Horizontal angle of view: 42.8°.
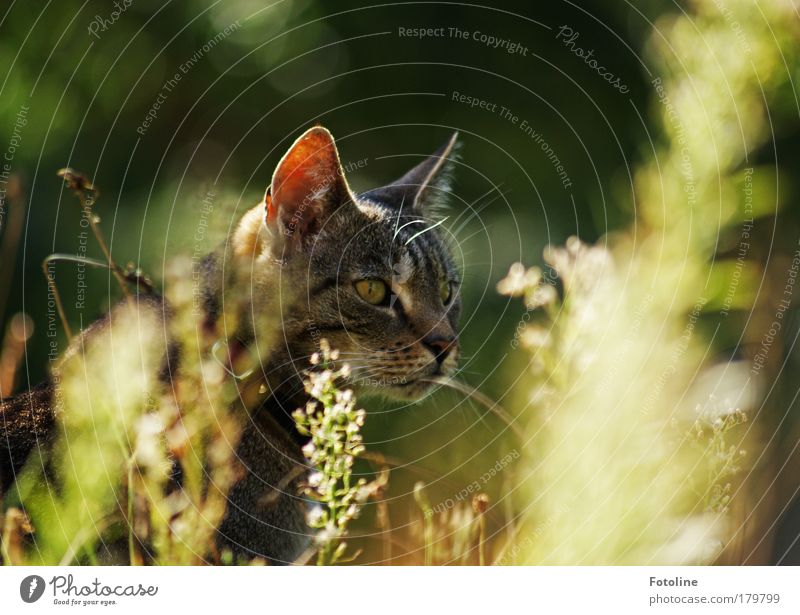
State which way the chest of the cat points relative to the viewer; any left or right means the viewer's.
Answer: facing the viewer and to the right of the viewer
